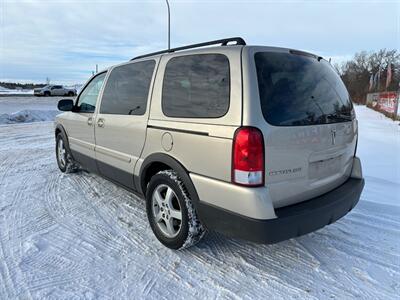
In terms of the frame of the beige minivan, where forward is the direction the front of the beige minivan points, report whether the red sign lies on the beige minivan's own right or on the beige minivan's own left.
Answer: on the beige minivan's own right

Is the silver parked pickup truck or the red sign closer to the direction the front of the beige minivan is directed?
the silver parked pickup truck

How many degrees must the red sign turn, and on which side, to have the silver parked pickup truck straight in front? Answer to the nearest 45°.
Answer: approximately 45° to its right

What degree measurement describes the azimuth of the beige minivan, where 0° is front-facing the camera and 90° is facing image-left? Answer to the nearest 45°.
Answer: approximately 135°

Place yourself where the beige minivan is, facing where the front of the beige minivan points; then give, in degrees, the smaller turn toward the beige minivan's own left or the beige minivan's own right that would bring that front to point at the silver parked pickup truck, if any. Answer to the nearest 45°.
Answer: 0° — it already faces it

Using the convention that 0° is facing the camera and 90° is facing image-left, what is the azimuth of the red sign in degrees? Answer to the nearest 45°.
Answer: approximately 45°
